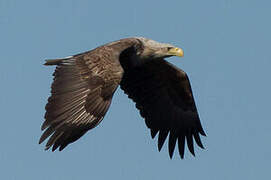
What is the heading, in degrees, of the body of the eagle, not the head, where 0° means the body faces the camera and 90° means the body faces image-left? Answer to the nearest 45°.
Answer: approximately 315°
